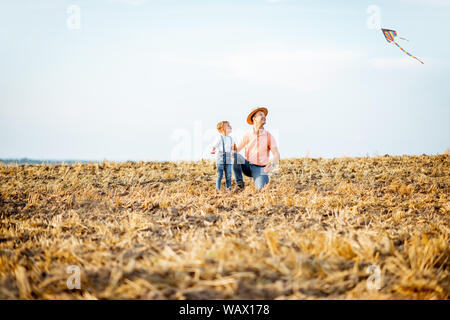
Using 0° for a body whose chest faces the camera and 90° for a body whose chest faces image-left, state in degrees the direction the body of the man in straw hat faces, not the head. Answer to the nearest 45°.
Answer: approximately 0°

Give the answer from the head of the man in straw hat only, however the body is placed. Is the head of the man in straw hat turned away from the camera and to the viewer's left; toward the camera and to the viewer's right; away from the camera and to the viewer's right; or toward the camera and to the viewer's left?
toward the camera and to the viewer's right
